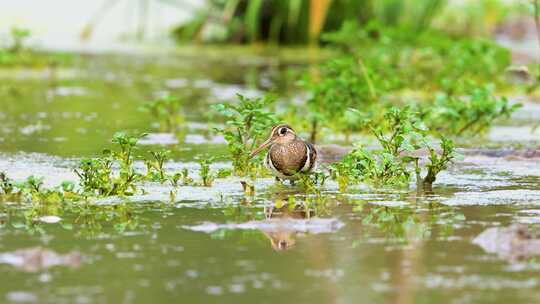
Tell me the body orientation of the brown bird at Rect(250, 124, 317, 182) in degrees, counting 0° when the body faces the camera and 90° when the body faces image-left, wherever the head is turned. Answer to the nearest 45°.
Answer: approximately 45°

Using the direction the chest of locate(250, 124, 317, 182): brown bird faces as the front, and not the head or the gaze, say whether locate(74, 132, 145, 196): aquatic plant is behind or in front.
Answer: in front

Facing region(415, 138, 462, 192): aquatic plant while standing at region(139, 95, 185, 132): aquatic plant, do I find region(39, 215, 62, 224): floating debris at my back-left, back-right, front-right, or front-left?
front-right

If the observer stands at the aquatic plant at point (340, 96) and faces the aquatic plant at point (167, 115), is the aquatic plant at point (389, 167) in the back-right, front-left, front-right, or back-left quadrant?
back-left

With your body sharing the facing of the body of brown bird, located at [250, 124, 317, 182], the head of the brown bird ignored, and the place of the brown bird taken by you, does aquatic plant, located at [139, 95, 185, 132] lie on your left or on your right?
on your right

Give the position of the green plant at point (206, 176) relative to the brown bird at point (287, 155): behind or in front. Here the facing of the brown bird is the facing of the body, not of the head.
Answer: in front

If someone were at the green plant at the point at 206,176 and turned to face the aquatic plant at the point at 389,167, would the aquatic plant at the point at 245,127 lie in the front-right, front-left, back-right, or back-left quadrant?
front-left

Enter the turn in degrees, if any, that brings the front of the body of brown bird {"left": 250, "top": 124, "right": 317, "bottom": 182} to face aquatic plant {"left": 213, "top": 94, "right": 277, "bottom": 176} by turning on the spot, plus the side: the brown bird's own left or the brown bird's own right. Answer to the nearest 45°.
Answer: approximately 90° to the brown bird's own right

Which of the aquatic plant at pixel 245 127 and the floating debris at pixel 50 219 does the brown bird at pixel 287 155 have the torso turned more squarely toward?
the floating debris

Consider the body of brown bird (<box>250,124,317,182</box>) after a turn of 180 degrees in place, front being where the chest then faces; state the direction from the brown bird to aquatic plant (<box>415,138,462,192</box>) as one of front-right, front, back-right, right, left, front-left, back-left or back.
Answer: front-right

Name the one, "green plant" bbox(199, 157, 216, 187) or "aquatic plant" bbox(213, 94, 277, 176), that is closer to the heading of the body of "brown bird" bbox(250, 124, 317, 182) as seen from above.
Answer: the green plant

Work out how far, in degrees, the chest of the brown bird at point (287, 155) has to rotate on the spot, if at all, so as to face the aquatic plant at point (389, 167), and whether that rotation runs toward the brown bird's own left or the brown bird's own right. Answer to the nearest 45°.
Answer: approximately 135° to the brown bird's own left
